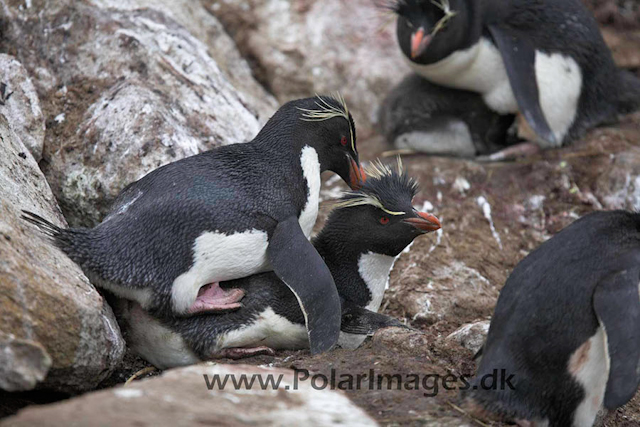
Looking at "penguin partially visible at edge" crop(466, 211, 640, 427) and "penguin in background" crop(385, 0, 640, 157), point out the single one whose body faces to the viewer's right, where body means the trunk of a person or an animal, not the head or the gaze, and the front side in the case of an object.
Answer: the penguin partially visible at edge

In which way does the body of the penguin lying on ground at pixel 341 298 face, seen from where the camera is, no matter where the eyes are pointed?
to the viewer's right

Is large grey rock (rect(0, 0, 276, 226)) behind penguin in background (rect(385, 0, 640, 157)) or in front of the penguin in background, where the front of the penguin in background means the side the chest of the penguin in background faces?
in front

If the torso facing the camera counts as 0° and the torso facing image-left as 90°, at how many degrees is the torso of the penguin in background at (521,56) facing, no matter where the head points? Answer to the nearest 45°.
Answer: approximately 90°

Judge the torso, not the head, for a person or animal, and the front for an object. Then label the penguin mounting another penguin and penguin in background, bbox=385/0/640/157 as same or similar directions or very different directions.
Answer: very different directions

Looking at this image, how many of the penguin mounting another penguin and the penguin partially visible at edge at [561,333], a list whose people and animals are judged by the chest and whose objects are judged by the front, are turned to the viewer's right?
2

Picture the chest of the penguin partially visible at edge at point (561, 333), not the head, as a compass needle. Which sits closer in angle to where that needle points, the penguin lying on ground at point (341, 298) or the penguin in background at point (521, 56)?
the penguin in background

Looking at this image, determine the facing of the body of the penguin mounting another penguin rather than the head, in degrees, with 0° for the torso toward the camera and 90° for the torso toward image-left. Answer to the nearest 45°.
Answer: approximately 270°
